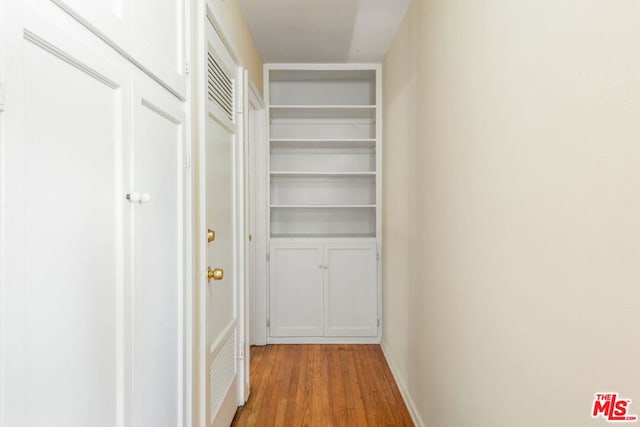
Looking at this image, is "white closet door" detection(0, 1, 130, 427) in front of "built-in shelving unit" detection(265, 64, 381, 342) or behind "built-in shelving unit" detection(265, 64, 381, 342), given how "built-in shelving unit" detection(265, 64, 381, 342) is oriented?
in front

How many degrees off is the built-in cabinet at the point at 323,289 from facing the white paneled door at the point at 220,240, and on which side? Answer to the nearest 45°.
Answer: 0° — it already faces it

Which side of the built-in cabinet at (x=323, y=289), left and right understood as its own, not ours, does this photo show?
front

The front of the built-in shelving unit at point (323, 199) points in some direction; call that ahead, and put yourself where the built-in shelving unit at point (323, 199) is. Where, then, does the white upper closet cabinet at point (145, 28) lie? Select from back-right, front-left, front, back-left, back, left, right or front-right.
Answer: front

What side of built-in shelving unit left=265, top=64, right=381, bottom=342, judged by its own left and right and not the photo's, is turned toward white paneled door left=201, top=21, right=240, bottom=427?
front

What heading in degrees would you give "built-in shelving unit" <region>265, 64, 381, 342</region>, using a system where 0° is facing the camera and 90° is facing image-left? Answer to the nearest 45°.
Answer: approximately 0°

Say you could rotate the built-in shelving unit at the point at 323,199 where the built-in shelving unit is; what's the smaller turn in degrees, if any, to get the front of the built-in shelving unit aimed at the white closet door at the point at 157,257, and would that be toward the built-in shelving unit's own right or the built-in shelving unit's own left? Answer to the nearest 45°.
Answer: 0° — it already faces it

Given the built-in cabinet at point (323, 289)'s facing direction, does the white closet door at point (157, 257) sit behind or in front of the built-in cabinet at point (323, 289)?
in front

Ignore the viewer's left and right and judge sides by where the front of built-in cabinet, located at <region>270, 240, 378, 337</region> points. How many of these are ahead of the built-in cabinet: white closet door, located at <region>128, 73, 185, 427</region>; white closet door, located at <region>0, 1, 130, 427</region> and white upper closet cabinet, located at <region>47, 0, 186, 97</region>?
3

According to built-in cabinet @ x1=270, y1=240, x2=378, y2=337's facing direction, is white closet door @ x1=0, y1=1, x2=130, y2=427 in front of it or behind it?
in front
